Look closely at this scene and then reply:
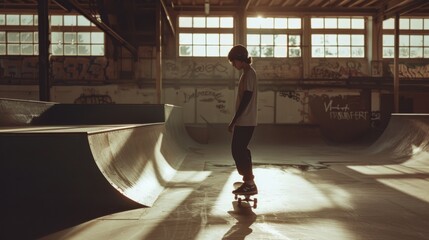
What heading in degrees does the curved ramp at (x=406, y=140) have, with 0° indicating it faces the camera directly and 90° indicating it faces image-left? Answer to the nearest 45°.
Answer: approximately 45°

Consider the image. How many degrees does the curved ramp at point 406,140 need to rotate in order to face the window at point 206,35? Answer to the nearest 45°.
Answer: approximately 90° to its right

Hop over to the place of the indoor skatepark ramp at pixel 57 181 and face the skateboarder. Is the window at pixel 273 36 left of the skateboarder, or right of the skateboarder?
left

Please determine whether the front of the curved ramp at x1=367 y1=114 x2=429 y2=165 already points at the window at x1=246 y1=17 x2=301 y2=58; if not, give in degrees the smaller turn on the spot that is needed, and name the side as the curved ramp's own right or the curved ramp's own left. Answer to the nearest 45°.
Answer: approximately 90° to the curved ramp's own right

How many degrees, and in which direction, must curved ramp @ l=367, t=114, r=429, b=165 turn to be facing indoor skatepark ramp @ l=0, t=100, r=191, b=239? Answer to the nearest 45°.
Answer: approximately 45° to its left
